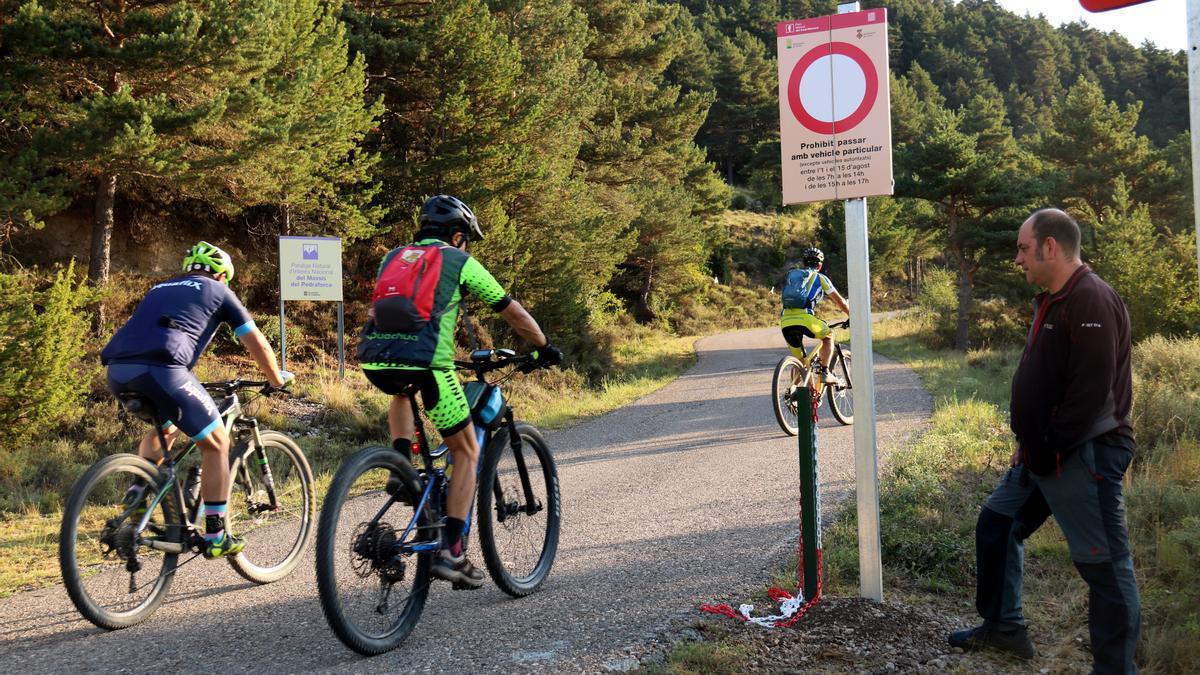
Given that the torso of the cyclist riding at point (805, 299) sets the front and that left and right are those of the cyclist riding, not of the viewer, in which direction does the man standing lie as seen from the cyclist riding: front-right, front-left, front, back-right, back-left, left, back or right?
back-right

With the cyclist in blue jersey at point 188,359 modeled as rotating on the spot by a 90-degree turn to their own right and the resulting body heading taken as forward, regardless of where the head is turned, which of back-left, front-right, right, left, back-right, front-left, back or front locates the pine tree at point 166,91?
back-left

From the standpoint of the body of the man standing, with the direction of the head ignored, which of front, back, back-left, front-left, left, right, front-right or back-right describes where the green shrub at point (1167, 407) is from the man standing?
right

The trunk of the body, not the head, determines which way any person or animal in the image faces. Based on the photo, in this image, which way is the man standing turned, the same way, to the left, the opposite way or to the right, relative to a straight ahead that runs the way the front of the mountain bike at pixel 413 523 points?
to the left

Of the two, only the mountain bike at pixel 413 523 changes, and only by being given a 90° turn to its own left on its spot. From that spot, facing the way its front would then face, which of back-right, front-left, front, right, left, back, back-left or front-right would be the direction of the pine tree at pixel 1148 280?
right

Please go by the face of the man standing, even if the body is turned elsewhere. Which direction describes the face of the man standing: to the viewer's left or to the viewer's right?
to the viewer's left

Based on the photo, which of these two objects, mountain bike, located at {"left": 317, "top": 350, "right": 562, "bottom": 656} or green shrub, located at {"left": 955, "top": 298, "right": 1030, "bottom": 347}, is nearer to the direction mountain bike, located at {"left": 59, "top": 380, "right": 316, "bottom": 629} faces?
the green shrub

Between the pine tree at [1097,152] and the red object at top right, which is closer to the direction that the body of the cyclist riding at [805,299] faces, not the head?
the pine tree

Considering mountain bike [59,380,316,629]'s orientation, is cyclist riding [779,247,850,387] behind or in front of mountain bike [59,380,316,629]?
in front

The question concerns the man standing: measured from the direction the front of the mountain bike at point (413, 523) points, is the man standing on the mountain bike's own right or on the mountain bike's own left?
on the mountain bike's own right

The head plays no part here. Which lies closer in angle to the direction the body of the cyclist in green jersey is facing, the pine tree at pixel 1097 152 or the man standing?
the pine tree

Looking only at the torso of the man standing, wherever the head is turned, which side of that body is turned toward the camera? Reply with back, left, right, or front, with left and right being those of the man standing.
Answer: left

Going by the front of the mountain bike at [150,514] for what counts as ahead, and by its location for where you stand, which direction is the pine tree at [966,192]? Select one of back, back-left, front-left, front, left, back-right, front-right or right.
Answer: front

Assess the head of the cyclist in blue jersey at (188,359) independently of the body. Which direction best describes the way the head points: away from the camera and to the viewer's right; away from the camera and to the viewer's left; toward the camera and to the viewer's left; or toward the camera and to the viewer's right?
away from the camera and to the viewer's right

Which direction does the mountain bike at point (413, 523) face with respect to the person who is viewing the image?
facing away from the viewer and to the right of the viewer

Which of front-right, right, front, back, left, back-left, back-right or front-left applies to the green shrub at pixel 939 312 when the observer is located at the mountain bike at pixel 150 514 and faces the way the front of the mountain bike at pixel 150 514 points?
front

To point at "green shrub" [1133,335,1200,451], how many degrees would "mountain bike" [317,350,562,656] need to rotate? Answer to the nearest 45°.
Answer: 0° — it already faces it

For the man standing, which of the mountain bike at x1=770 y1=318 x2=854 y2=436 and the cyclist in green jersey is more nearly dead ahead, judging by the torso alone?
the cyclist in green jersey
